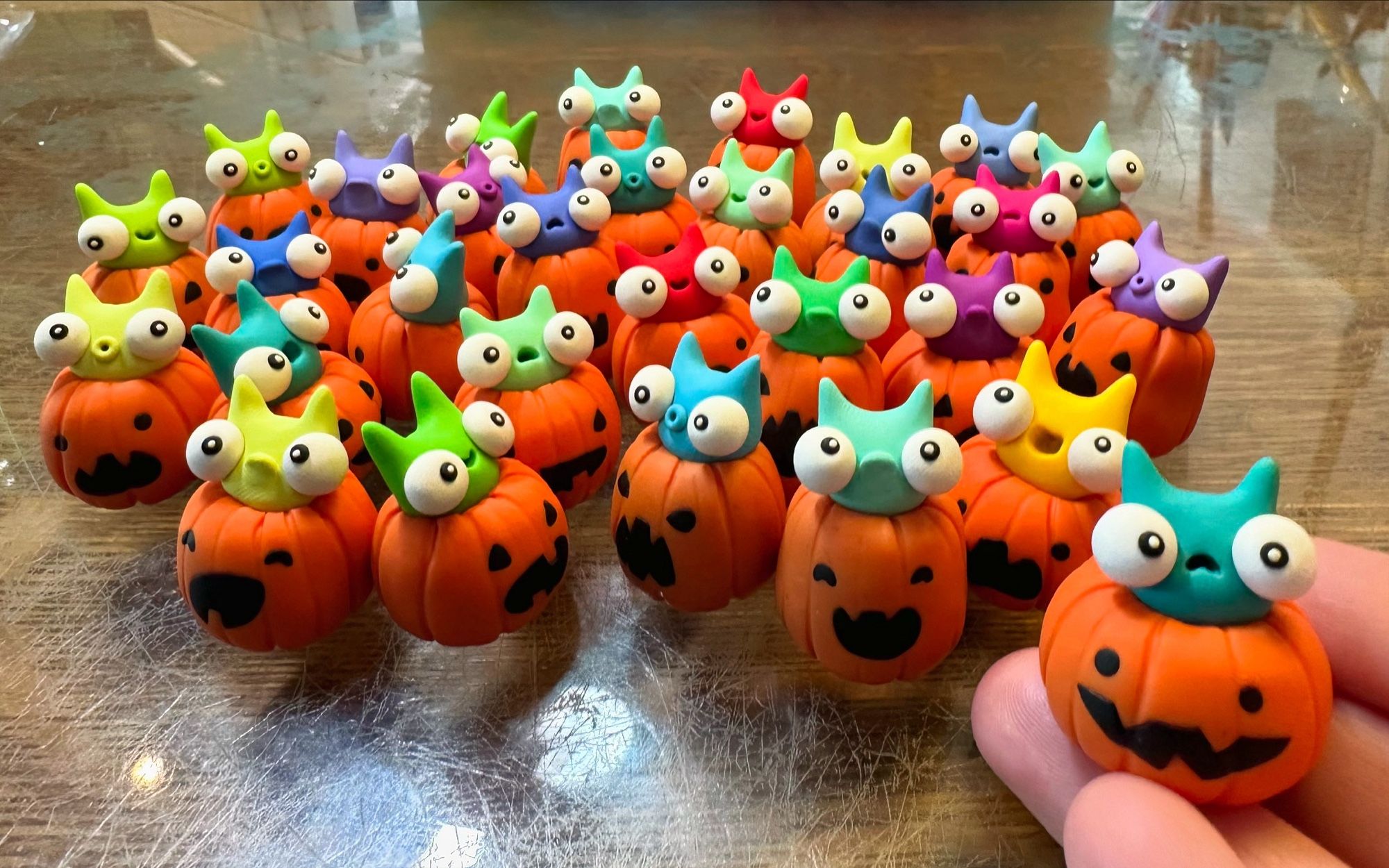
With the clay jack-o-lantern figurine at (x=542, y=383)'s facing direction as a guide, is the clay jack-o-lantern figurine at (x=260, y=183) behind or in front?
behind

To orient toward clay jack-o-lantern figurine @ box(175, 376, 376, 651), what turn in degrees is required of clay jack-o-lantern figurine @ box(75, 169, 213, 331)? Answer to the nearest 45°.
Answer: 0° — it already faces it

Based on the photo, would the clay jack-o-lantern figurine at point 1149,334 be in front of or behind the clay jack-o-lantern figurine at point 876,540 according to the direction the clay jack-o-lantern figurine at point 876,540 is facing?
behind

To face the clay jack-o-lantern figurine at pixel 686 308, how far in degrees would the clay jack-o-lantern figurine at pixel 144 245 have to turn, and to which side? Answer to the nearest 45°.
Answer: approximately 45° to its left
